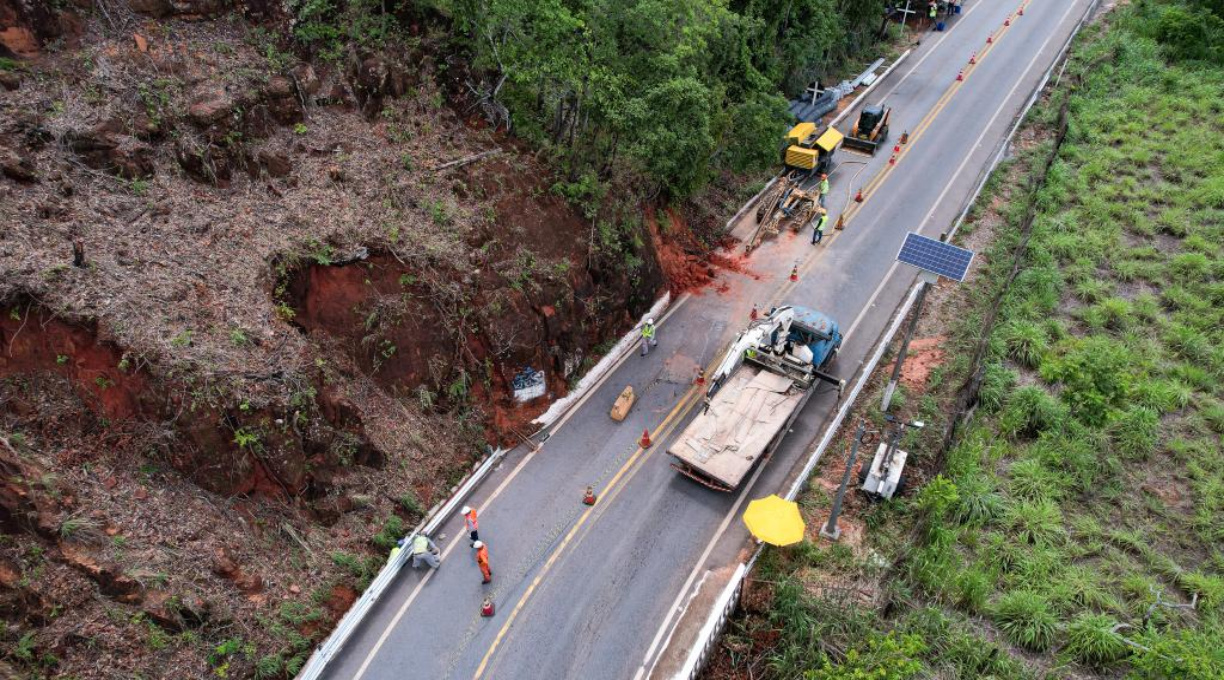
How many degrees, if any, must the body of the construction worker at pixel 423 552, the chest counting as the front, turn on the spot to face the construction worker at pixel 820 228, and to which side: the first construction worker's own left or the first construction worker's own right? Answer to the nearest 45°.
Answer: approximately 90° to the first construction worker's own right

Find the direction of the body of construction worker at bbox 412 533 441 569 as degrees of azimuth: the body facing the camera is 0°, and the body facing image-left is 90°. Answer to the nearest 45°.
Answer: approximately 225°
